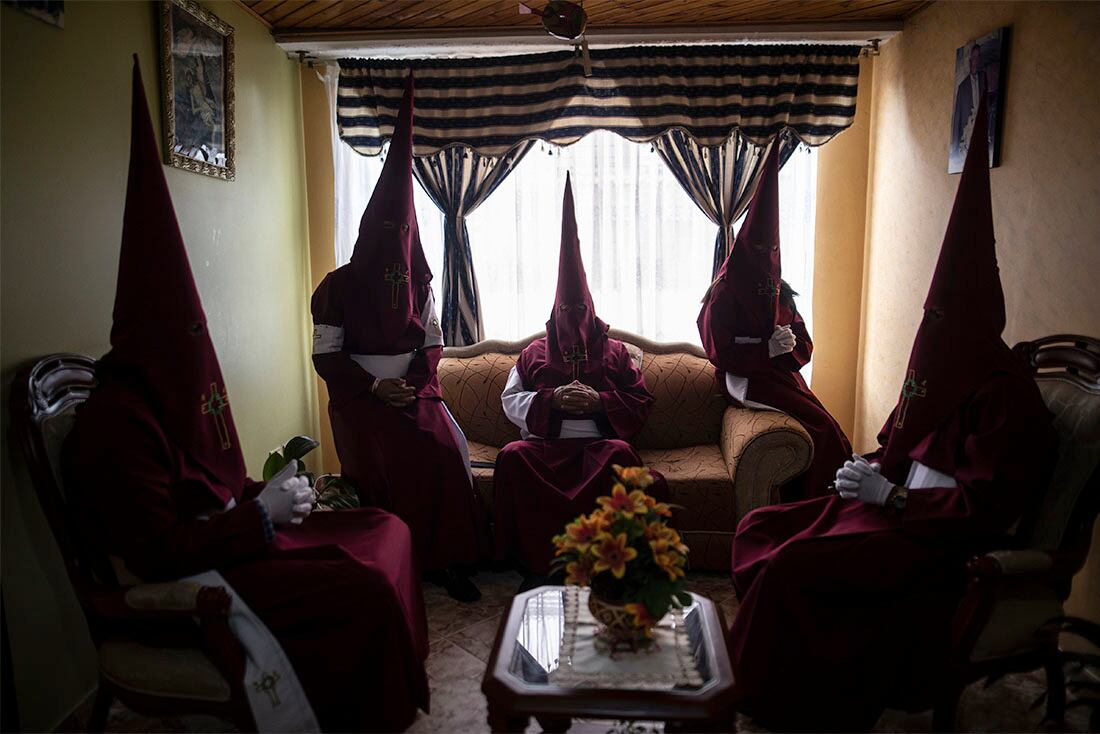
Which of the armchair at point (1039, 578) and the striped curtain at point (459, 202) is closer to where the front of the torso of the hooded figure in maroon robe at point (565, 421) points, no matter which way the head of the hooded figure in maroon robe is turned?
the armchair

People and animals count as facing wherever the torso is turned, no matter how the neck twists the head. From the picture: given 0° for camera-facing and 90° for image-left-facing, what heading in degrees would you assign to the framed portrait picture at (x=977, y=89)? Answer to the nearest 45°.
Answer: approximately 45°

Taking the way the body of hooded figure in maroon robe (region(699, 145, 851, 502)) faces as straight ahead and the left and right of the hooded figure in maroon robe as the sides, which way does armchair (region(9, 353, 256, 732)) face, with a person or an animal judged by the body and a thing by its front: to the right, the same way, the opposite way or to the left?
to the left

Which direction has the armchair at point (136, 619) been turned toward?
to the viewer's right

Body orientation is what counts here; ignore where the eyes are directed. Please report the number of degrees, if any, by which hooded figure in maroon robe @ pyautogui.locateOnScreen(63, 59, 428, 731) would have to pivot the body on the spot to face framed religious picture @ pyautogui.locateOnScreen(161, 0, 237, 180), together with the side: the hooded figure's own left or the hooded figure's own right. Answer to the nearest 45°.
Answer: approximately 90° to the hooded figure's own left

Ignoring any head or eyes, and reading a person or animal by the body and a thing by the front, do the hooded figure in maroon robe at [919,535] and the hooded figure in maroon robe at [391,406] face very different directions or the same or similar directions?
very different directions

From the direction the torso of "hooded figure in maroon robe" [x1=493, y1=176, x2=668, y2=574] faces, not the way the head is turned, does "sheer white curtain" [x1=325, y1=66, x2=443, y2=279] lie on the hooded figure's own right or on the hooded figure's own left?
on the hooded figure's own right

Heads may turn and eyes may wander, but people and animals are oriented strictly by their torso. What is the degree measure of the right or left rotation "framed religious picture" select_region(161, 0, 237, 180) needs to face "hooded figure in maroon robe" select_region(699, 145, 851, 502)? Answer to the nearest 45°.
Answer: approximately 45° to its left

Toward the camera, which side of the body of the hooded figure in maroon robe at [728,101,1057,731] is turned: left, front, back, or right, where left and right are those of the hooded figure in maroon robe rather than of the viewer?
left

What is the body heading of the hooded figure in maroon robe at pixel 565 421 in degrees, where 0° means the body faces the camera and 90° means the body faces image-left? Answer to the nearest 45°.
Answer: approximately 0°
